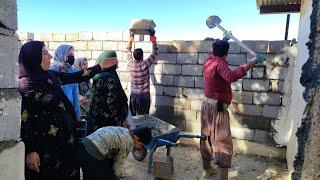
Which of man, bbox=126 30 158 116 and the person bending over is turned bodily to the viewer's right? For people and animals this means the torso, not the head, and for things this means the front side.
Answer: the person bending over

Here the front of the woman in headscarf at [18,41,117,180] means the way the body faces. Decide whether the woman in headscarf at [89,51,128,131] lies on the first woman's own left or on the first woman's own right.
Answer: on the first woman's own left

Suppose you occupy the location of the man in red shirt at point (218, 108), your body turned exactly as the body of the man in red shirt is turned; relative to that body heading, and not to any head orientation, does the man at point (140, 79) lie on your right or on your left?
on your left

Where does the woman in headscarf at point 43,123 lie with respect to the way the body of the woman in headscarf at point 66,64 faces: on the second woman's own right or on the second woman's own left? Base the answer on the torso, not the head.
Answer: on the second woman's own right

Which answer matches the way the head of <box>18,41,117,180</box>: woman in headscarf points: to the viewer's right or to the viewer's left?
to the viewer's right

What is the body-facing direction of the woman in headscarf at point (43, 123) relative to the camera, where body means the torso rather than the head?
to the viewer's right

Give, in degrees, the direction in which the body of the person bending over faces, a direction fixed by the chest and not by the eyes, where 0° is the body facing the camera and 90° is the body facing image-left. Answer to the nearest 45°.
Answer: approximately 270°

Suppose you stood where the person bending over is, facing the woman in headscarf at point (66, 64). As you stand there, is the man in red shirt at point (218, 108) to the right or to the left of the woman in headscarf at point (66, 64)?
right
